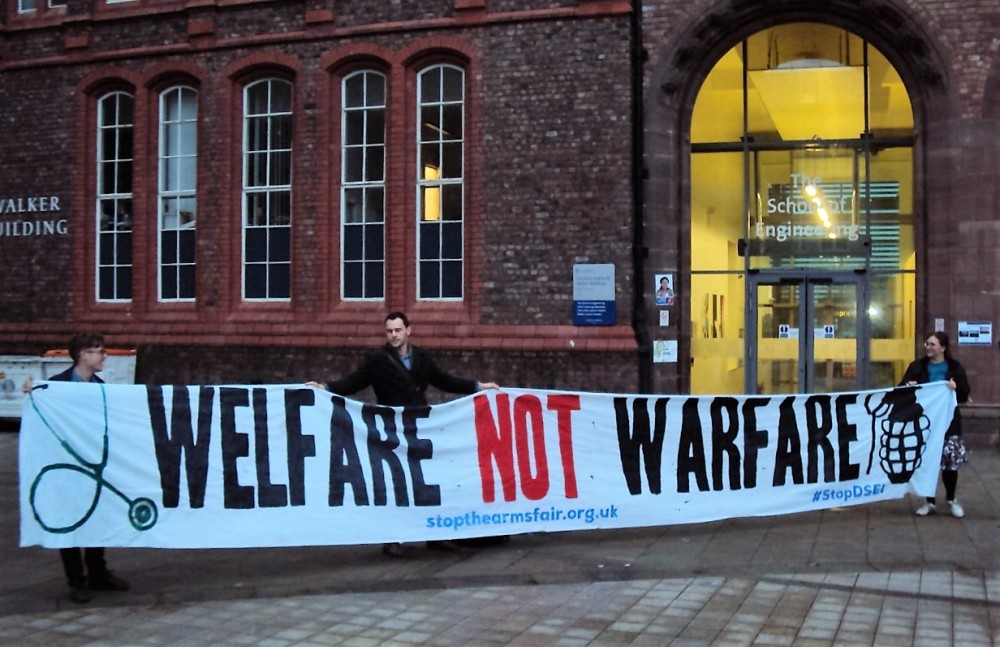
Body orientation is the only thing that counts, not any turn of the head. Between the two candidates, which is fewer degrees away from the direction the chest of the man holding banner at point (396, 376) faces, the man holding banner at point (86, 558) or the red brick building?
the man holding banner

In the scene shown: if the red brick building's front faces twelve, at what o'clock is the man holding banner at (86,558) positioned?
The man holding banner is roughly at 1 o'clock from the red brick building.

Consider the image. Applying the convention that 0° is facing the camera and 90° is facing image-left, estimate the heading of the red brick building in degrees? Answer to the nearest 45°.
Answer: approximately 0°

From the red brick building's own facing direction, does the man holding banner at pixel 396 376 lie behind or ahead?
ahead

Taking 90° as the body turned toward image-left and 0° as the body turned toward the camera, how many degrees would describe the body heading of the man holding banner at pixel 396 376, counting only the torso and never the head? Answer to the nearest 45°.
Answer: approximately 0°

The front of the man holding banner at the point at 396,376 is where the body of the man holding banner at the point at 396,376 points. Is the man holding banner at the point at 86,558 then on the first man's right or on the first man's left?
on the first man's right

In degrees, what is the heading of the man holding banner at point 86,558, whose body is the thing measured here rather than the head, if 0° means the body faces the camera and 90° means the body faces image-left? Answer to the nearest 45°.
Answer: approximately 315°

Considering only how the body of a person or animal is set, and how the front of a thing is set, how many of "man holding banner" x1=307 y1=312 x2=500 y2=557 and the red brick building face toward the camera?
2
